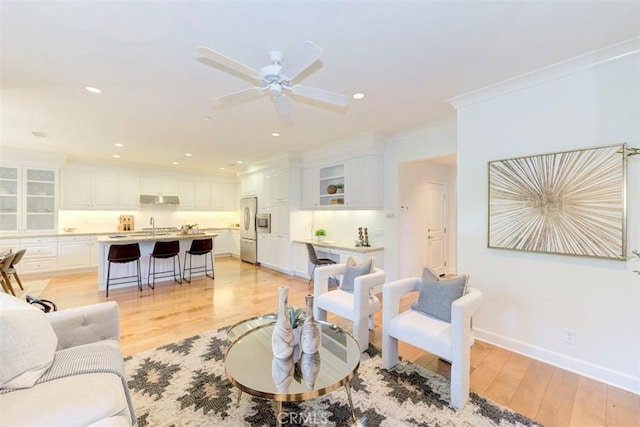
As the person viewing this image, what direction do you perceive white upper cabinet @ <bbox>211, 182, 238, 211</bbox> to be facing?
facing the viewer

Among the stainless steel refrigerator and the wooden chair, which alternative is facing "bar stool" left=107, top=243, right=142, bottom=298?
the stainless steel refrigerator

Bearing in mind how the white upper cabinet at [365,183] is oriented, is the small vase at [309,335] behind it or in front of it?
in front

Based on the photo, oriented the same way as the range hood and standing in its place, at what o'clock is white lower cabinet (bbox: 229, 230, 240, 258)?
The white lower cabinet is roughly at 9 o'clock from the range hood.

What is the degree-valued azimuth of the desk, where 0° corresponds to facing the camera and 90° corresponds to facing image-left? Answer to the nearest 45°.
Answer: approximately 45°

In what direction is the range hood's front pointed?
toward the camera

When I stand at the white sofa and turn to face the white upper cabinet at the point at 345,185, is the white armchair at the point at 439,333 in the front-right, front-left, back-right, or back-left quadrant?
front-right

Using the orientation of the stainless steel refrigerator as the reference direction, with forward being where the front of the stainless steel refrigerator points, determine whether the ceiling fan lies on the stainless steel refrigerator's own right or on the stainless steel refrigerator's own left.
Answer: on the stainless steel refrigerator's own left

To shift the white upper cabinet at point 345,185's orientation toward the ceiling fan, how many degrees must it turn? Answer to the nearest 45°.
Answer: approximately 45° to its left

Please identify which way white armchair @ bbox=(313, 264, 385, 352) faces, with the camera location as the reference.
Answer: facing the viewer and to the left of the viewer

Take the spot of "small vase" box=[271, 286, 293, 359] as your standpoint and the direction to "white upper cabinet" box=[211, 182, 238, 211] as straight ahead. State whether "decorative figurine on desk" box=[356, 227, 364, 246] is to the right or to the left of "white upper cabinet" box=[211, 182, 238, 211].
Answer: right

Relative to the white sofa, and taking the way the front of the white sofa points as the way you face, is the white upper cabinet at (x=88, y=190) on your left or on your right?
on your left

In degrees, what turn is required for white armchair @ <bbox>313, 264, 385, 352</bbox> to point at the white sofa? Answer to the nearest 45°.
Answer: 0° — it already faces it

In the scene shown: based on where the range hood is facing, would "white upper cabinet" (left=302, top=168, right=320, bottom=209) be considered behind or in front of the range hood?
in front

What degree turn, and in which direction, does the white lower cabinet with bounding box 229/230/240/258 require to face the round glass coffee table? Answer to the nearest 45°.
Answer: approximately 45° to its left

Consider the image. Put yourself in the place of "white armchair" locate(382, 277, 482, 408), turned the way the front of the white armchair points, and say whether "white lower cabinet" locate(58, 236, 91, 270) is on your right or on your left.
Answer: on your right

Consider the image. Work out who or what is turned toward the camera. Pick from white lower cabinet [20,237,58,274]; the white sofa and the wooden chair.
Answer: the white lower cabinet

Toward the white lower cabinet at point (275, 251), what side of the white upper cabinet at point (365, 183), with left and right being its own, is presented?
right
